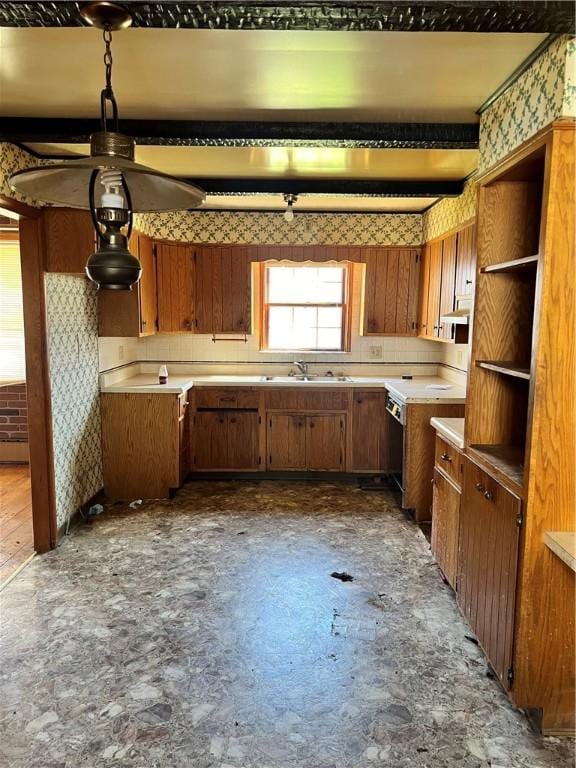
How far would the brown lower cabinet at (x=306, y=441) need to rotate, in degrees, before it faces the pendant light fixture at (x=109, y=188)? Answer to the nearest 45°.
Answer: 0° — it already faces it

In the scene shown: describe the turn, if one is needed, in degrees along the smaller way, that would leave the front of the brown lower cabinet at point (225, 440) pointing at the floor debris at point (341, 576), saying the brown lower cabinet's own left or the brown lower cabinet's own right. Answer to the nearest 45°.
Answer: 0° — it already faces it

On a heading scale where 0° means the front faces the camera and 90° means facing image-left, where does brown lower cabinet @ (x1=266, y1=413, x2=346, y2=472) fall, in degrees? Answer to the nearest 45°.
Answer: approximately 0°

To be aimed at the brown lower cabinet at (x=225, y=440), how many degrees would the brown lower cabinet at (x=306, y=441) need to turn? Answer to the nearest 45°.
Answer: approximately 90° to its right

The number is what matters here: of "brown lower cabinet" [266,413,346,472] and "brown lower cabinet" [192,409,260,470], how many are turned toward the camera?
2

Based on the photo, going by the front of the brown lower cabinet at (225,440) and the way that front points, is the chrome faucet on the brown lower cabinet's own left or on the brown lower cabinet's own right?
on the brown lower cabinet's own left

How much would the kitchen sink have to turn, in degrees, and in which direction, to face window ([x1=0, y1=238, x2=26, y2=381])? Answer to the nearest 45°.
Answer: approximately 90° to its right
